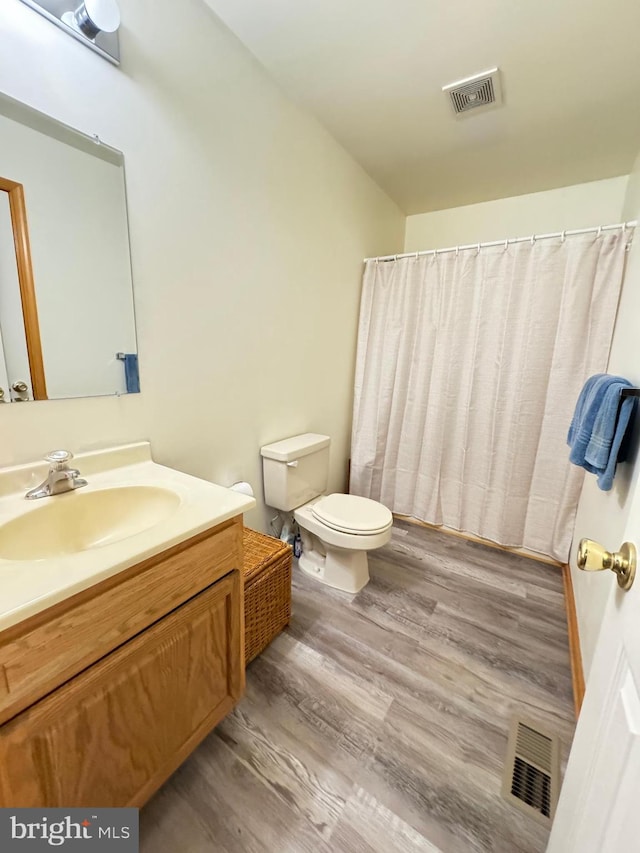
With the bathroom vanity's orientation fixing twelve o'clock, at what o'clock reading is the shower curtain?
The shower curtain is roughly at 10 o'clock from the bathroom vanity.

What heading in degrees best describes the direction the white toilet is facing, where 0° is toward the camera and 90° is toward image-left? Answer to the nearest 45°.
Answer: approximately 315°

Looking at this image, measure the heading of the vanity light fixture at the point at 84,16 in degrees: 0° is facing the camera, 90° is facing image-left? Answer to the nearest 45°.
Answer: approximately 315°

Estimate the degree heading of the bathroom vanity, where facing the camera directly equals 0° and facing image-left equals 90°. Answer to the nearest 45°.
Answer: approximately 315°

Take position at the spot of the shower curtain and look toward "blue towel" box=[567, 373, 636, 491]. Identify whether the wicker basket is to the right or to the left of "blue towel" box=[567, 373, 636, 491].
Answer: right
